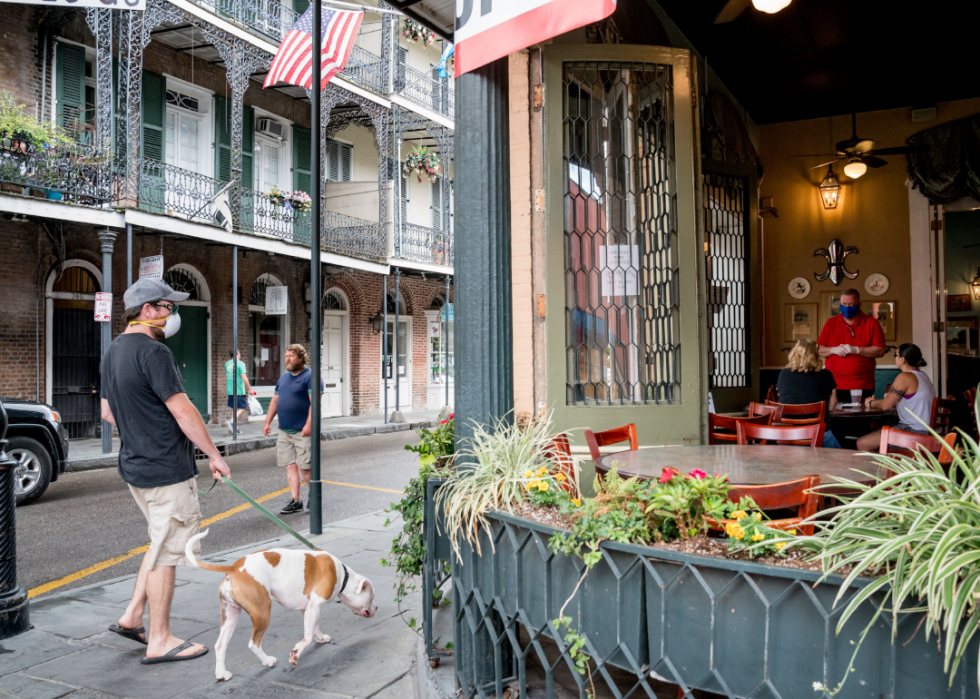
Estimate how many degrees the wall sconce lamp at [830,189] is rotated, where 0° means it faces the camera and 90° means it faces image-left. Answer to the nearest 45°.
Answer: approximately 0°

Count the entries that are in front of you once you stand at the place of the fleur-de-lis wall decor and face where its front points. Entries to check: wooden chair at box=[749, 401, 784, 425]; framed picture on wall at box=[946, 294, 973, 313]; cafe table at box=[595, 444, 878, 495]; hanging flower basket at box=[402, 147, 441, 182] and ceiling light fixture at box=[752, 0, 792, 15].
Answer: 3

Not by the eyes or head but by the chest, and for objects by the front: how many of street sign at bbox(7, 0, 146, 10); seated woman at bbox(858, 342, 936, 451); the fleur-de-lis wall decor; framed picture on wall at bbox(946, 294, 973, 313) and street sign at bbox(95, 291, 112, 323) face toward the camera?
4

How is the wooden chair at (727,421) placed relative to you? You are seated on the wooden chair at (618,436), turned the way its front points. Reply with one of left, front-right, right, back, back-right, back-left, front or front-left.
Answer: left

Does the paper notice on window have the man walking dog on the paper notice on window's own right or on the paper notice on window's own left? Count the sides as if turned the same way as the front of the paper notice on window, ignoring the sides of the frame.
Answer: on the paper notice on window's own right

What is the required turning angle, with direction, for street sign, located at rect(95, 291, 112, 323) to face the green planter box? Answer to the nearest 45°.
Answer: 0° — it already faces it

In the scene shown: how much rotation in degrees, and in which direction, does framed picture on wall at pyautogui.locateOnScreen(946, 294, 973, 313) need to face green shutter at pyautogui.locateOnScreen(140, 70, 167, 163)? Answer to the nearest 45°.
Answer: approximately 45° to its right

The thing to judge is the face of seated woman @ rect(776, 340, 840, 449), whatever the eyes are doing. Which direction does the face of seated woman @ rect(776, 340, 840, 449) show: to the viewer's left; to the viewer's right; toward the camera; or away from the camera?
away from the camera

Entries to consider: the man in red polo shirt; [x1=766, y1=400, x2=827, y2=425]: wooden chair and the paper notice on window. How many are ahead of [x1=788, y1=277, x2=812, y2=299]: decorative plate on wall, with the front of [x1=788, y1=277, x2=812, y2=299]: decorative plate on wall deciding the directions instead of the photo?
3

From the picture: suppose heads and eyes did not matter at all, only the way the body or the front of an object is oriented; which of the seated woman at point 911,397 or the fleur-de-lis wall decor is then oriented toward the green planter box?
the fleur-de-lis wall decor

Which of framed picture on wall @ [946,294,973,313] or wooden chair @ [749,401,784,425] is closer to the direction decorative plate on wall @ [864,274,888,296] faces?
the wooden chair

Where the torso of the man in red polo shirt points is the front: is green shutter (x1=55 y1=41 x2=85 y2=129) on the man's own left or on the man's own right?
on the man's own right
